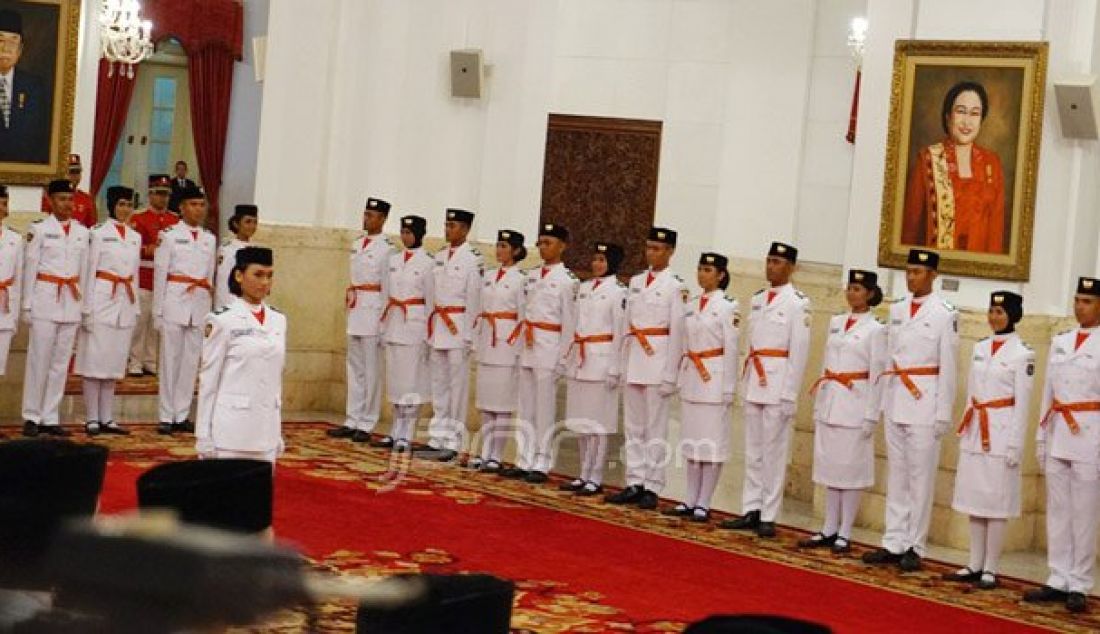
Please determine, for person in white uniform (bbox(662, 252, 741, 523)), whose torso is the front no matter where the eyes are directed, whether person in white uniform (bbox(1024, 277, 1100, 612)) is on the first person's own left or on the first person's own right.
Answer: on the first person's own left

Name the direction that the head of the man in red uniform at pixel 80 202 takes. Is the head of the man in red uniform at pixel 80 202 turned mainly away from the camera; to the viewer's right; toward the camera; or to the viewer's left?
toward the camera

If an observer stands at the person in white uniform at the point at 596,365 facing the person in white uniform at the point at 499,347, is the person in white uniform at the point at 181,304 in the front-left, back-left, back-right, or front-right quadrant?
front-left

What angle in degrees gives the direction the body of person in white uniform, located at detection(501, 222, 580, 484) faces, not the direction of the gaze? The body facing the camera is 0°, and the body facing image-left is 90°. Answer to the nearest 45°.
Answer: approximately 45°

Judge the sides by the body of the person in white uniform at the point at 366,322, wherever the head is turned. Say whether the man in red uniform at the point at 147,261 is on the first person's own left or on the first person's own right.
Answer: on the first person's own right

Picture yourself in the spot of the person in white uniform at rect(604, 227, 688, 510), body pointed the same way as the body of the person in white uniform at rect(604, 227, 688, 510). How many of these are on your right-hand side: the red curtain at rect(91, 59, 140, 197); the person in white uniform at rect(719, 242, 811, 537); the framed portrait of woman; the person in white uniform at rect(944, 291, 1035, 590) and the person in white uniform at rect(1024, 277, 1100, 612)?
1

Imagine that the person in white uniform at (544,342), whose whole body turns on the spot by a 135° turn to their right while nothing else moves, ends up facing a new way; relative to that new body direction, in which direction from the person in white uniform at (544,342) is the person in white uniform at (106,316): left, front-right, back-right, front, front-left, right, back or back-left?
left

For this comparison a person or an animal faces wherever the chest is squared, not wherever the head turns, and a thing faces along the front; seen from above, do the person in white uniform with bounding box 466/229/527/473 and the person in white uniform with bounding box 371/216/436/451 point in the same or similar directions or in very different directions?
same or similar directions

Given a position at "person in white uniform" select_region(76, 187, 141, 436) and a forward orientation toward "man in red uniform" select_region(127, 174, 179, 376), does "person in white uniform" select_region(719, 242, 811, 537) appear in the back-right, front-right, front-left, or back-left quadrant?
back-right

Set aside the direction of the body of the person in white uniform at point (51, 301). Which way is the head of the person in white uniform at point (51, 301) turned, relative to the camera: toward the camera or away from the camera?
toward the camera

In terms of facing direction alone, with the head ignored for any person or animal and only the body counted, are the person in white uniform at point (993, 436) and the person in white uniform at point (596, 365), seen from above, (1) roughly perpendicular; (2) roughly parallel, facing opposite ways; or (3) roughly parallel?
roughly parallel

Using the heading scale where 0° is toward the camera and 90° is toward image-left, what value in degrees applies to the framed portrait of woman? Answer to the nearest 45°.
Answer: approximately 45°

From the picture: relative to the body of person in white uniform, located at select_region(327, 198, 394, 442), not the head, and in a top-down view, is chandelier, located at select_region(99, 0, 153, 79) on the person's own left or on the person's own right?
on the person's own right

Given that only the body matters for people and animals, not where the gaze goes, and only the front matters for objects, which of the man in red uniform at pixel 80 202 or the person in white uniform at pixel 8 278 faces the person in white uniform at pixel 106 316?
the man in red uniform

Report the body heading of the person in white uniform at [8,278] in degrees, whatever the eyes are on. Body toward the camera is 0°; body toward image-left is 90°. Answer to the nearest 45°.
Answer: approximately 0°

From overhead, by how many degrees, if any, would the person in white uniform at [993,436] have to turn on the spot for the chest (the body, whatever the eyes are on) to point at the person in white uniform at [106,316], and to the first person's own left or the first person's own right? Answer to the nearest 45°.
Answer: approximately 45° to the first person's own right

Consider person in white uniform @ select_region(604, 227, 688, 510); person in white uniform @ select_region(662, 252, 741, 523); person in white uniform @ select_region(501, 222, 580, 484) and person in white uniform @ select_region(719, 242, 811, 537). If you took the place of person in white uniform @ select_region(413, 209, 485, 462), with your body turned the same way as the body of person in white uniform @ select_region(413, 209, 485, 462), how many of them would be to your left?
4
